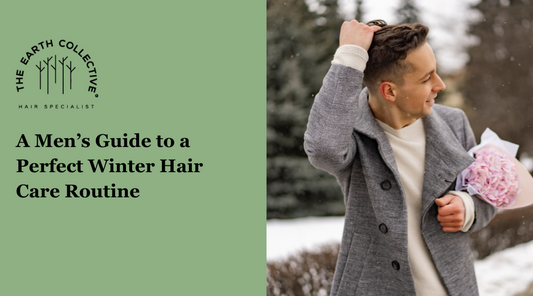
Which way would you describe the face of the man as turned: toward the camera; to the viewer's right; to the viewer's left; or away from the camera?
to the viewer's right

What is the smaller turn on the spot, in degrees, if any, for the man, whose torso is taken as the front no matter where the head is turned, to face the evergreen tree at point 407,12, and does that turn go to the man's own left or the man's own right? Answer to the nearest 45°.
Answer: approximately 135° to the man's own left

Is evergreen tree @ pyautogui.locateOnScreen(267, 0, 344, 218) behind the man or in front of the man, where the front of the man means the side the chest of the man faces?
behind

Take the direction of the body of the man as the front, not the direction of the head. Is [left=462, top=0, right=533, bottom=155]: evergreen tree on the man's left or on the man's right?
on the man's left

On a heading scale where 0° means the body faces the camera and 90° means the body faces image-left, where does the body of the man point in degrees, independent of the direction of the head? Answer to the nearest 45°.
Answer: approximately 315°
